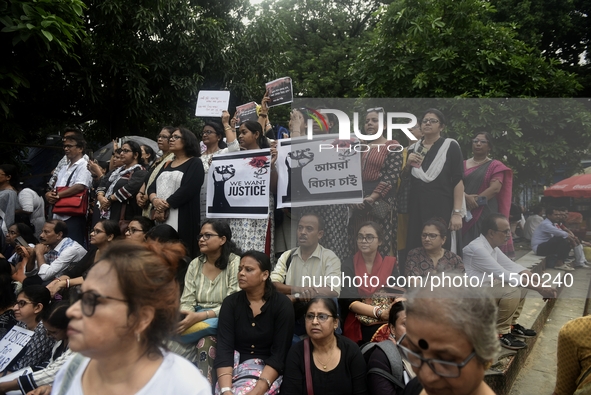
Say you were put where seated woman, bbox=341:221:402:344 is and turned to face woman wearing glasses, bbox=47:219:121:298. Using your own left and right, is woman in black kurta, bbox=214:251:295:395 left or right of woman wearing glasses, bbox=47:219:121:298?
left

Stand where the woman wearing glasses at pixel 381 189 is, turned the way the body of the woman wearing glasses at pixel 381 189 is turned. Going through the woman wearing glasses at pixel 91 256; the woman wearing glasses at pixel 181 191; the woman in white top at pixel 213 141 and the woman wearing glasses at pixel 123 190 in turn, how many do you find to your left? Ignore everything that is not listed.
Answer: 0

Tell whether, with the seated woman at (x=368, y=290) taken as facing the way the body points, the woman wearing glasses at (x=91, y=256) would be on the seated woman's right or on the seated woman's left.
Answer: on the seated woman's right

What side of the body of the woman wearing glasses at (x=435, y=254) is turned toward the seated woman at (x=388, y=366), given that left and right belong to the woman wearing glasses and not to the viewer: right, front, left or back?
front

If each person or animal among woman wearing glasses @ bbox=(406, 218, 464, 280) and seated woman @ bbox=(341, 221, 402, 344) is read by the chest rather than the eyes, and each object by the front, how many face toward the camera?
2

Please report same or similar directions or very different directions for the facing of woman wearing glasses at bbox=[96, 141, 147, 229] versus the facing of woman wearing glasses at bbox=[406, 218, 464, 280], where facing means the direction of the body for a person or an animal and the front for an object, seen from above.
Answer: same or similar directions

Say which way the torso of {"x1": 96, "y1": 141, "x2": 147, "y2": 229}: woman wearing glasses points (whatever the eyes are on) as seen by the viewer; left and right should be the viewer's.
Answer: facing the viewer and to the left of the viewer

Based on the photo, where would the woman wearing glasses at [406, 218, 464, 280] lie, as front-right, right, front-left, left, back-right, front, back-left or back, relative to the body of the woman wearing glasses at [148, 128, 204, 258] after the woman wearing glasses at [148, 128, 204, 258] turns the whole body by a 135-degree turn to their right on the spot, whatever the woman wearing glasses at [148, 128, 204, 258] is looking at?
back-right

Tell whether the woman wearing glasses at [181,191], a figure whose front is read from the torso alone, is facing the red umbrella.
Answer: no

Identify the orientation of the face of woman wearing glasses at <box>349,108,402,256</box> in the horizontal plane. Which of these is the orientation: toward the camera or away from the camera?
toward the camera

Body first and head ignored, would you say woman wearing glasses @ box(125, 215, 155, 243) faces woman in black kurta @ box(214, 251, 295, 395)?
no

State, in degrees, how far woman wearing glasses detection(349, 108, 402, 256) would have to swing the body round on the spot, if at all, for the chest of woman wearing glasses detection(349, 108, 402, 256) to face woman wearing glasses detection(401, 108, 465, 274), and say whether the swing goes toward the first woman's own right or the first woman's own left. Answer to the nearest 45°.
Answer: approximately 135° to the first woman's own left

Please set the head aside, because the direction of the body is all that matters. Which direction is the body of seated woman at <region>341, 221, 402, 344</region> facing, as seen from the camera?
toward the camera

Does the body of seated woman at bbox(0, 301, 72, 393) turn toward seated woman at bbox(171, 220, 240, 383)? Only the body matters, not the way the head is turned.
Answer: no

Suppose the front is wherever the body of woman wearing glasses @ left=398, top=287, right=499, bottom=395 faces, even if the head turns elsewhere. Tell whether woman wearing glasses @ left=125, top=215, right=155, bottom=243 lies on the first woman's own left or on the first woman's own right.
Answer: on the first woman's own right

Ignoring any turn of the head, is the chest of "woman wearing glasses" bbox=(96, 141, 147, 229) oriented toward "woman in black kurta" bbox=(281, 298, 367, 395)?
no

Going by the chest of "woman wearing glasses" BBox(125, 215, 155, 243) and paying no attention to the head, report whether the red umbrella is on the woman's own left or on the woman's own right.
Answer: on the woman's own left
